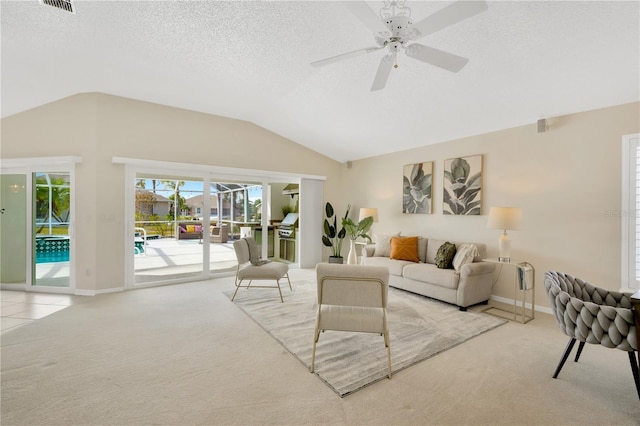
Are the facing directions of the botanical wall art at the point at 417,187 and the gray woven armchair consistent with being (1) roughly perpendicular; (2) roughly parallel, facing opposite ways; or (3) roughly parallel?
roughly perpendicular

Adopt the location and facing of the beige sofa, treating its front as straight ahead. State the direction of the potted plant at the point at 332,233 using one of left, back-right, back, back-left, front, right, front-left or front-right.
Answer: right

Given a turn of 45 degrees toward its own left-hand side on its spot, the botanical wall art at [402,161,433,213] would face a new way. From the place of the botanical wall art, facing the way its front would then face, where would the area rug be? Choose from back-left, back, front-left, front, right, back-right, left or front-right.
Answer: front

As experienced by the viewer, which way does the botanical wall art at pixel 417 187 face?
facing the viewer and to the left of the viewer

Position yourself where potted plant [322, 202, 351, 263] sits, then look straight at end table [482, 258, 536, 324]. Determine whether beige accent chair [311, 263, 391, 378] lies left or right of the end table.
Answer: right

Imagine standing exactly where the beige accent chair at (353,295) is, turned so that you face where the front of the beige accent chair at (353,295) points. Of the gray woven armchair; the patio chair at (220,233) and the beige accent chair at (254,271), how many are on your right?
1

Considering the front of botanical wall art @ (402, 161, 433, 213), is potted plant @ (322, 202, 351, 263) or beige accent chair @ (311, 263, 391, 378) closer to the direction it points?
the beige accent chair

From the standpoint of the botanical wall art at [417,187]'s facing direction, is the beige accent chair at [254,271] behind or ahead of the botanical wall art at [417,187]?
ahead

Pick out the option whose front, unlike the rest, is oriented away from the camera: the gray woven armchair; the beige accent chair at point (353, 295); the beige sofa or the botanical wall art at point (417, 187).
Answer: the beige accent chair

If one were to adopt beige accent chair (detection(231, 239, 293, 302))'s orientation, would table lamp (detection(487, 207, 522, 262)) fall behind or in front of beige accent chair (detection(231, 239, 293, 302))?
in front

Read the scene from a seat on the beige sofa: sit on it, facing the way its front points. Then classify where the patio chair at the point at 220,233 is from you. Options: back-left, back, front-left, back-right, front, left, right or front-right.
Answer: front-right

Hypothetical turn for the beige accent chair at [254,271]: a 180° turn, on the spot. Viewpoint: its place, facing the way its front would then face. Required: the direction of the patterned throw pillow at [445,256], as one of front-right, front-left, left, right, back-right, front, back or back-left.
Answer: back

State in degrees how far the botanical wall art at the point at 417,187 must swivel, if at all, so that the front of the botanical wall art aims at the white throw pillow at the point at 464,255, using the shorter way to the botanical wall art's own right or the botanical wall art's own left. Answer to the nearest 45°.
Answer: approximately 90° to the botanical wall art's own left

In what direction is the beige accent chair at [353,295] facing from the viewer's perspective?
away from the camera

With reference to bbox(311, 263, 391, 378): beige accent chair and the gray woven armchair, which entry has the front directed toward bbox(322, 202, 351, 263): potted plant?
the beige accent chair
